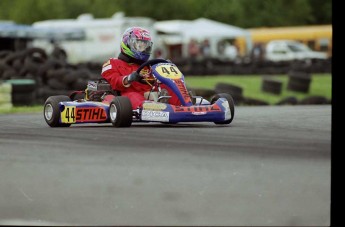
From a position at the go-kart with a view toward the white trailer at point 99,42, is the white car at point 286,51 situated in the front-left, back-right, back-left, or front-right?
front-right

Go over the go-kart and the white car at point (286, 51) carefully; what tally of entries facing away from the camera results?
0

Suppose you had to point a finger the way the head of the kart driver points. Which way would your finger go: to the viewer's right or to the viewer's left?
to the viewer's right

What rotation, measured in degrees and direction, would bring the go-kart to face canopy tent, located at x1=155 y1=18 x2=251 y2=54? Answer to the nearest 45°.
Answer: approximately 135° to its left

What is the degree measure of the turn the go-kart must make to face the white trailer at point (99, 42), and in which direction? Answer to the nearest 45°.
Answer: approximately 135° to its left

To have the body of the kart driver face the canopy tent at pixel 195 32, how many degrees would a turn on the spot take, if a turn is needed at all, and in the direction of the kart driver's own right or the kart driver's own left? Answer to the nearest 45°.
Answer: approximately 135° to the kart driver's own left

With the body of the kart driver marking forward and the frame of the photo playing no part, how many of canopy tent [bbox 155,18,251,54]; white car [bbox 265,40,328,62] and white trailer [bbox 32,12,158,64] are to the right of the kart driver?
0

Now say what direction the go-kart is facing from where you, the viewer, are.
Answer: facing the viewer and to the right of the viewer
